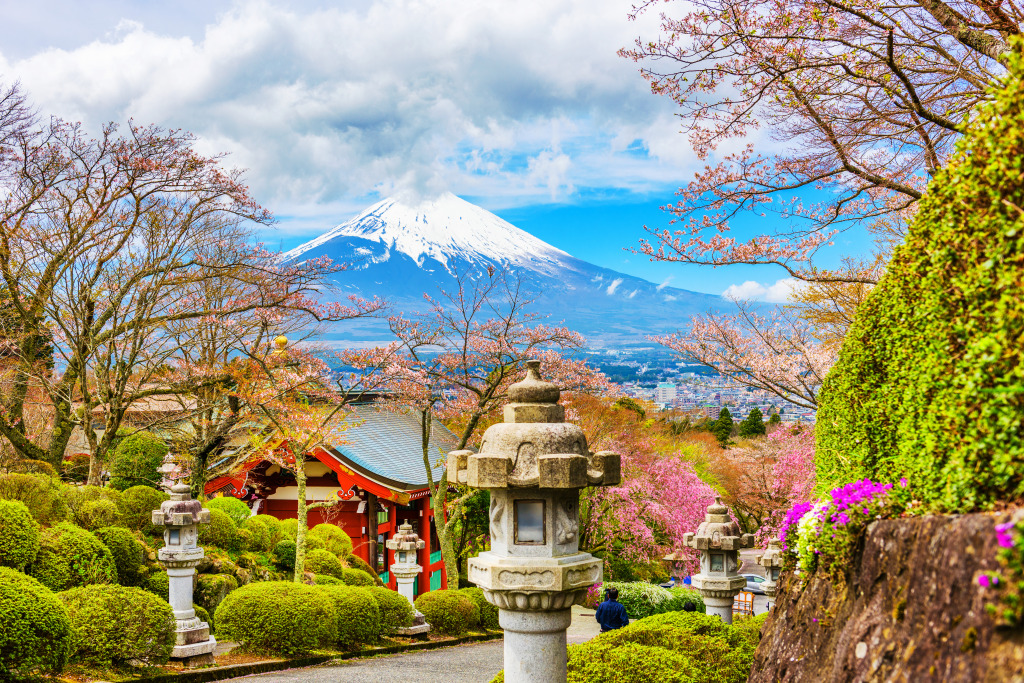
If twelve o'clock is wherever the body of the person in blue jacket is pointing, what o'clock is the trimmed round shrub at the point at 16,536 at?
The trimmed round shrub is roughly at 8 o'clock from the person in blue jacket.

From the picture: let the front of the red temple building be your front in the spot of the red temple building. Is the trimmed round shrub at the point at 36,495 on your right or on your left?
on your right

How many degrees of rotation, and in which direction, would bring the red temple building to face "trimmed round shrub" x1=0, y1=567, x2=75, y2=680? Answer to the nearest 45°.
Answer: approximately 45° to its right

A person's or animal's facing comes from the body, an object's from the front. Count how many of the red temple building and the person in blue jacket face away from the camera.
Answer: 1

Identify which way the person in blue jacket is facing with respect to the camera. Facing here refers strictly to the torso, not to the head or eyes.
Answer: away from the camera

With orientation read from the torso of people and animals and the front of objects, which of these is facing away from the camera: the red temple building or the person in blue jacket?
the person in blue jacket
